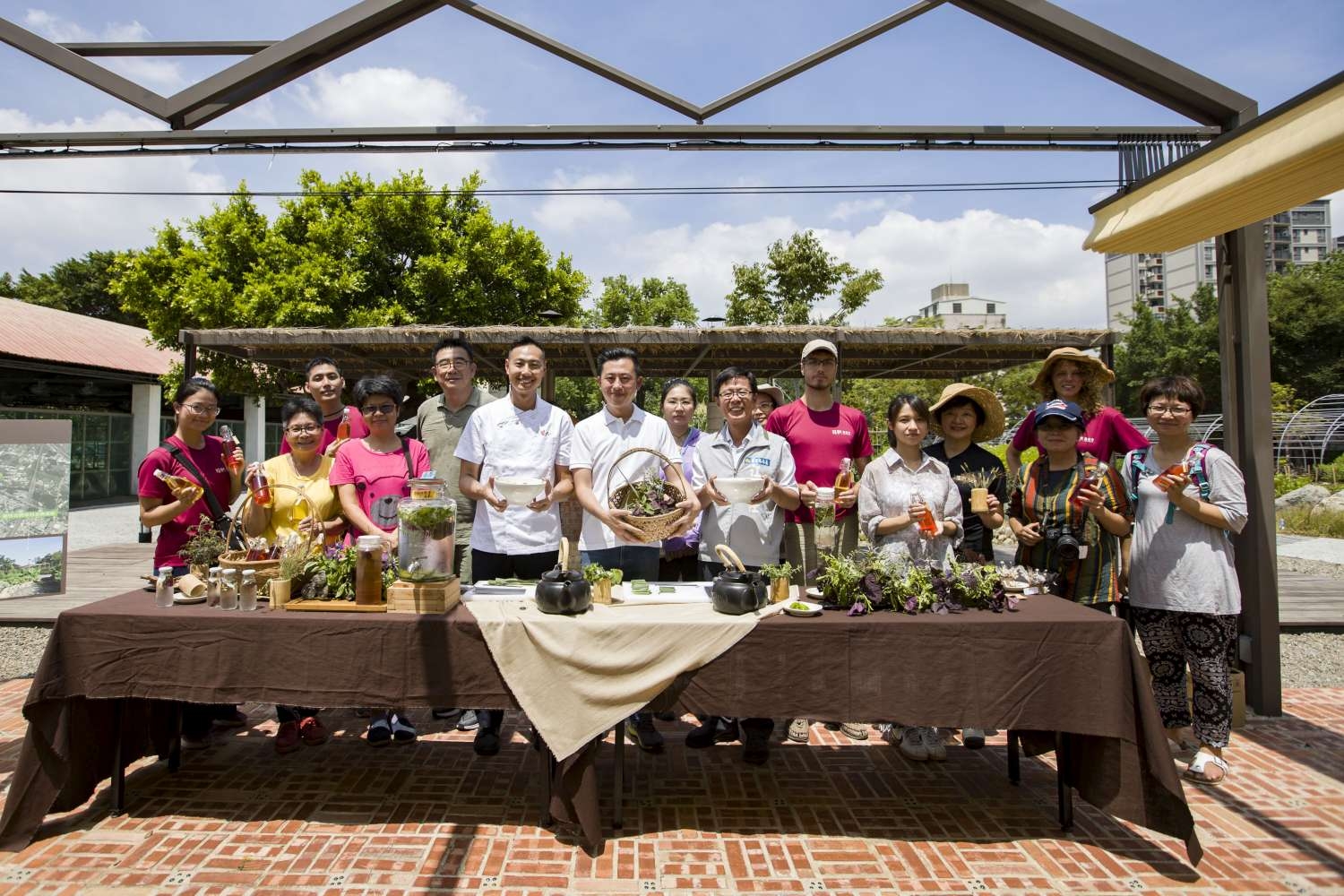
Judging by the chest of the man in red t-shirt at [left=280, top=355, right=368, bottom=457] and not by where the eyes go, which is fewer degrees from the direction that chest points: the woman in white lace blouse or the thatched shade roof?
the woman in white lace blouse

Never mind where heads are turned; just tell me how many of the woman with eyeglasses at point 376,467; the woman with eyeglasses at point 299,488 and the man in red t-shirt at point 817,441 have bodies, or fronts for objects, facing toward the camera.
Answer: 3

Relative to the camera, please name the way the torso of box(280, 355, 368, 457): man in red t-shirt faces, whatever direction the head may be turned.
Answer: toward the camera

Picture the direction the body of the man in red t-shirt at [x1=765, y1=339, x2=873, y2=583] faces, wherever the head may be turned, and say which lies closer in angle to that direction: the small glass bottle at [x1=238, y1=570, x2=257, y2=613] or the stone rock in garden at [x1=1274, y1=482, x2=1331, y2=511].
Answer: the small glass bottle

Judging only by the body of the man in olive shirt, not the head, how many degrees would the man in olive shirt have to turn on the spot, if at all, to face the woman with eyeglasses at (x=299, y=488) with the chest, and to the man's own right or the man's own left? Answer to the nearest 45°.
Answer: approximately 90° to the man's own right

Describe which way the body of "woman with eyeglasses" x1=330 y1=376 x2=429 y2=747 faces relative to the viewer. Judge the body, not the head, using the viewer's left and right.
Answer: facing the viewer

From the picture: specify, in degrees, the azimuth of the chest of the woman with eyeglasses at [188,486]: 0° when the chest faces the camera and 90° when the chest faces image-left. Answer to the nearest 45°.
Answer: approximately 315°

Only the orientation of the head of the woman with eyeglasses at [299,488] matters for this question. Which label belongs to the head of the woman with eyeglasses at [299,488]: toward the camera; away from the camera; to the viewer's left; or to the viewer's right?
toward the camera

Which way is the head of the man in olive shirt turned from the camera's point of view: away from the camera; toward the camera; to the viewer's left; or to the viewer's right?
toward the camera

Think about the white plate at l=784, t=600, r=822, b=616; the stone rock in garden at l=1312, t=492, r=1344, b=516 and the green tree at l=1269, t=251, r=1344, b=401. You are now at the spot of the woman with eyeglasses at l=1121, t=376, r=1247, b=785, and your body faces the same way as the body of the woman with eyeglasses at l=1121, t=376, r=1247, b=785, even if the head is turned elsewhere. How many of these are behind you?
2

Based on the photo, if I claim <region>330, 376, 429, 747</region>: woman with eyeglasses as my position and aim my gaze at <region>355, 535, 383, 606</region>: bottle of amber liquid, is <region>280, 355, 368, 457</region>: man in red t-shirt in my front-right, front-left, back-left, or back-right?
back-right

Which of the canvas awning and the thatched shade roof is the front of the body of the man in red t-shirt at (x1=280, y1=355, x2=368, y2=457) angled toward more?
the canvas awning

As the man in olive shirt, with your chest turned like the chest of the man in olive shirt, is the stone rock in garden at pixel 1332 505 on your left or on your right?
on your left

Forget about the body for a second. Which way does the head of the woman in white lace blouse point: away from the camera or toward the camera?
toward the camera

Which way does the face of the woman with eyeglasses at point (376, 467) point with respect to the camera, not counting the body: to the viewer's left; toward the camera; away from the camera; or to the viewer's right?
toward the camera

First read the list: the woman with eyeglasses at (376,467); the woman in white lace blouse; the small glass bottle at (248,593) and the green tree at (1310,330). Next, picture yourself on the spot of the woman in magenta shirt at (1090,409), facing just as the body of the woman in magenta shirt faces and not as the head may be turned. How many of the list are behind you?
1

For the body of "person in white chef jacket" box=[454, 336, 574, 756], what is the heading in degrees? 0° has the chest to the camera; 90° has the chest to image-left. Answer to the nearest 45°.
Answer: approximately 0°

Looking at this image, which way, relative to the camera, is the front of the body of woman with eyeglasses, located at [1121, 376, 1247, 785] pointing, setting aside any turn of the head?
toward the camera

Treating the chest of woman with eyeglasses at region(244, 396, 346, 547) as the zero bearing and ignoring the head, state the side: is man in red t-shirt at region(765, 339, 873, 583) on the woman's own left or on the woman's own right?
on the woman's own left
